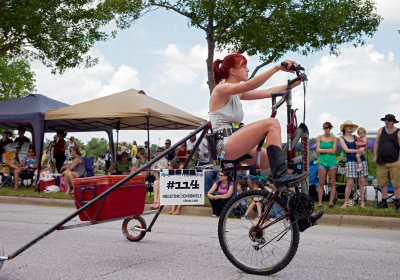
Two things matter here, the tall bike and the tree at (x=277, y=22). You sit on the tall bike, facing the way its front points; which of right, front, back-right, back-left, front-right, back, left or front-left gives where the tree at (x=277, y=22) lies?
left

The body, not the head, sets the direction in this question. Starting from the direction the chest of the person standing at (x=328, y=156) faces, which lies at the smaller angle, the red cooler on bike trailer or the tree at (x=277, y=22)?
the red cooler on bike trailer

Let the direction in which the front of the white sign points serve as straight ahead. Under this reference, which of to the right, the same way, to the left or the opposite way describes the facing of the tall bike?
to the left

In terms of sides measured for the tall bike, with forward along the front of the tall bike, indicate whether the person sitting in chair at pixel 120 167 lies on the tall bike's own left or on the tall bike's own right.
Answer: on the tall bike's own left

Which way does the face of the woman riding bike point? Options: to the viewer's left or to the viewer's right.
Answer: to the viewer's right

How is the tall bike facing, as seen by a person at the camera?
facing to the right of the viewer

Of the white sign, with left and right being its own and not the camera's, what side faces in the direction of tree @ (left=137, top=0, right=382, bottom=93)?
back

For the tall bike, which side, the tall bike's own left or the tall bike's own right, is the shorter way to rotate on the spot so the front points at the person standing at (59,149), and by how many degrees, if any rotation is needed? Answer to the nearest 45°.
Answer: approximately 135° to the tall bike's own left

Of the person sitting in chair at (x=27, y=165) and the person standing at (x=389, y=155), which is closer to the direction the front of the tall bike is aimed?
the person standing

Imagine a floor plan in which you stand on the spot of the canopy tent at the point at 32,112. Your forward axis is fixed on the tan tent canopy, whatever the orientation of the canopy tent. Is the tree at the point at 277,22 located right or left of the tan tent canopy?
left

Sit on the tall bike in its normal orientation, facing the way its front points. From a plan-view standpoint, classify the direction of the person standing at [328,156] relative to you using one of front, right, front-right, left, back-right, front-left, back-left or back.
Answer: left

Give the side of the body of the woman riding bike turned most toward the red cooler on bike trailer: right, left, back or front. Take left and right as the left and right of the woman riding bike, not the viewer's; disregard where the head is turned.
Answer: back

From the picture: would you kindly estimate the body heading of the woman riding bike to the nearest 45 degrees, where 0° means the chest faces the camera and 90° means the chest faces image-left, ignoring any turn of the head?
approximately 270°
